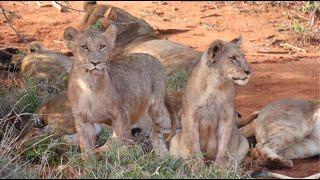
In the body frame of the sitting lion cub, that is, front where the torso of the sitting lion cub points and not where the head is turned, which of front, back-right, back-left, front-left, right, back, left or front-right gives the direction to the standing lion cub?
right

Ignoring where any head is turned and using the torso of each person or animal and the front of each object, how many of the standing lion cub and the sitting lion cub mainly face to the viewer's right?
0

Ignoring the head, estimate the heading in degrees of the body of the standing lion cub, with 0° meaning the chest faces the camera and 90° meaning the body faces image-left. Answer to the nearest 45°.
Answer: approximately 45°

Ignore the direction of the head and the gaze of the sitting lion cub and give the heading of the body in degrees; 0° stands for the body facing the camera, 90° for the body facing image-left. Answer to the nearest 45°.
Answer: approximately 0°

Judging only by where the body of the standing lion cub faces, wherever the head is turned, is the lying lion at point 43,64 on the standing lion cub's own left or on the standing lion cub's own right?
on the standing lion cub's own right

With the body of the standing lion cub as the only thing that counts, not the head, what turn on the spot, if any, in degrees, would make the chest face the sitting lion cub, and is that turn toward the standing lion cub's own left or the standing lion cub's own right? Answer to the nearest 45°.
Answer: approximately 135° to the standing lion cub's own left
